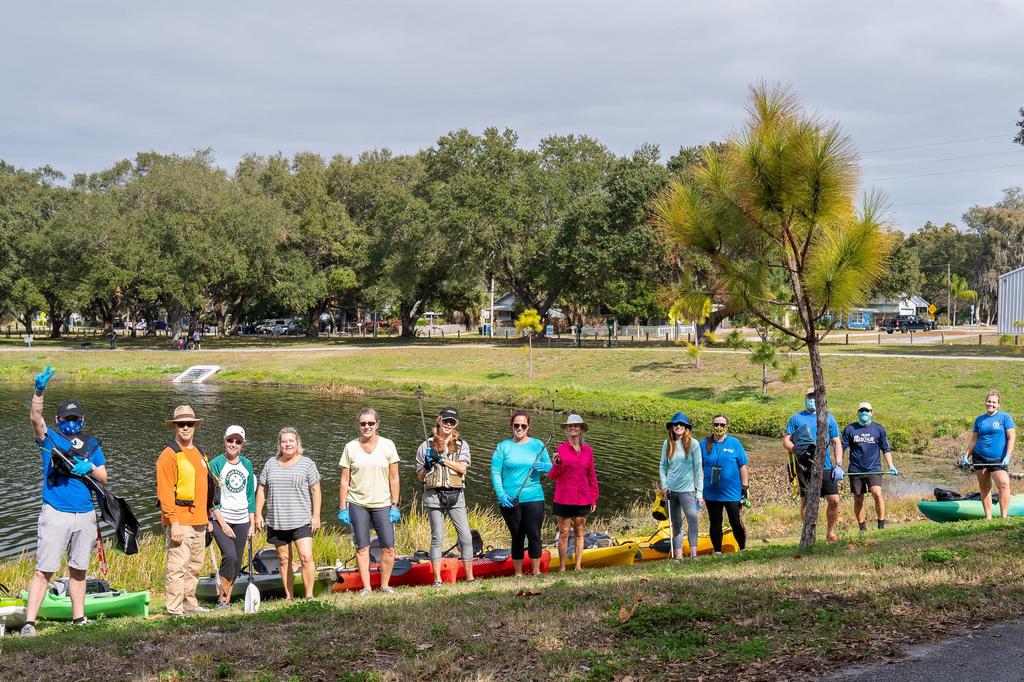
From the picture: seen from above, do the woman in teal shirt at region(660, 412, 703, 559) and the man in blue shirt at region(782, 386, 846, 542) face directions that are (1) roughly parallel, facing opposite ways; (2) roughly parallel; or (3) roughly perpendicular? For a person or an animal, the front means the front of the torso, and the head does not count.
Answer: roughly parallel

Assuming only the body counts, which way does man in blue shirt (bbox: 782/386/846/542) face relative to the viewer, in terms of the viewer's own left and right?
facing the viewer

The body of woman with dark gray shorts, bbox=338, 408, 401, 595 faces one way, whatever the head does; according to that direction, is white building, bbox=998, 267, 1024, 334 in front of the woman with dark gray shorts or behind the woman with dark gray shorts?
behind

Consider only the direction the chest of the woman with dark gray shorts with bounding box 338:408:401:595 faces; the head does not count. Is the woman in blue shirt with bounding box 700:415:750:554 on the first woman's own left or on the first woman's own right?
on the first woman's own left

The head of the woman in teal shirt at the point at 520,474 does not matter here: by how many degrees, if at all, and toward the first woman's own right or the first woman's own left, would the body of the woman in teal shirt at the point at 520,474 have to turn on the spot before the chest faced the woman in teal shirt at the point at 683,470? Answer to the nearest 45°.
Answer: approximately 135° to the first woman's own left

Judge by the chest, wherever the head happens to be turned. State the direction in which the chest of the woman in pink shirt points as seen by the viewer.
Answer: toward the camera

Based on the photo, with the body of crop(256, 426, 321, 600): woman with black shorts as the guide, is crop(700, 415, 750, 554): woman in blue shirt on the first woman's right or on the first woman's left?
on the first woman's left

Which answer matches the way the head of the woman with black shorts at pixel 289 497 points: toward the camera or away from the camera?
toward the camera

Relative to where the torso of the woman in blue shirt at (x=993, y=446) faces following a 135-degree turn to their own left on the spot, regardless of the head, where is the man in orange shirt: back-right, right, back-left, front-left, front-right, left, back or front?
back

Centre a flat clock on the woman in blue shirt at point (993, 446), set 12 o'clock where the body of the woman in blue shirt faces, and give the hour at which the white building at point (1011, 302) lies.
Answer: The white building is roughly at 6 o'clock from the woman in blue shirt.

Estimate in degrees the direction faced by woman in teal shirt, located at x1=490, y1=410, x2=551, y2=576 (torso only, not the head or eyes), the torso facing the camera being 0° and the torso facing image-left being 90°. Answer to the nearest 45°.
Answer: approximately 0°

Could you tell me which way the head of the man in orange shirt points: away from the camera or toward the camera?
toward the camera

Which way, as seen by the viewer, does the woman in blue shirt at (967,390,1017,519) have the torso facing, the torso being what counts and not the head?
toward the camera

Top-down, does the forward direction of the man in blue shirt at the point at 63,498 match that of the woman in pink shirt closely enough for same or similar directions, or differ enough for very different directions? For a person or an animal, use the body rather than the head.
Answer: same or similar directions

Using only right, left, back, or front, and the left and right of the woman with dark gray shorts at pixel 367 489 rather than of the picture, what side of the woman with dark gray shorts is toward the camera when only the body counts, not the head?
front
